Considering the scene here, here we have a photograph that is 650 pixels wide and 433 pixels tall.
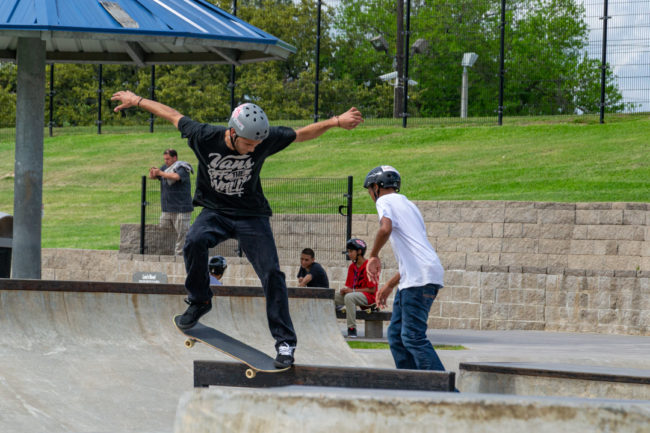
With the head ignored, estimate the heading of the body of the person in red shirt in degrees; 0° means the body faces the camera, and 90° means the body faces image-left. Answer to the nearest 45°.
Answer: approximately 45°

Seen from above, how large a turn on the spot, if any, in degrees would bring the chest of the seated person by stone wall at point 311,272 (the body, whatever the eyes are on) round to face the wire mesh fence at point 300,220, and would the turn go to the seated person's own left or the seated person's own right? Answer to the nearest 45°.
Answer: approximately 135° to the seated person's own right

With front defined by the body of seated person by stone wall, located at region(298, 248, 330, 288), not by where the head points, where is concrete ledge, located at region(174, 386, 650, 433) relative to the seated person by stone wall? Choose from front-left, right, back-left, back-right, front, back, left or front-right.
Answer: front-left

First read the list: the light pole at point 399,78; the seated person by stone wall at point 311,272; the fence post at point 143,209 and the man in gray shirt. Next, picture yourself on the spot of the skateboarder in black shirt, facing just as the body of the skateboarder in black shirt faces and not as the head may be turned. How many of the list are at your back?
4

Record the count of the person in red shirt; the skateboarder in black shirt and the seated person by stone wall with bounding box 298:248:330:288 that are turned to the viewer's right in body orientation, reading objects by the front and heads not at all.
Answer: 0

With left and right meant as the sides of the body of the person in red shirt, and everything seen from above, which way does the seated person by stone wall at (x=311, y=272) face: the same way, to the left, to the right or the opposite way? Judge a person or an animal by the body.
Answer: the same way

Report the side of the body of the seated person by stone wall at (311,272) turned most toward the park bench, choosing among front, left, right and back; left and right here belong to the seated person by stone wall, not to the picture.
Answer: left

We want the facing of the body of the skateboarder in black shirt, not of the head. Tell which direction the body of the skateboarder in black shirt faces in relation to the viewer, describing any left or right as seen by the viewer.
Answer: facing the viewer

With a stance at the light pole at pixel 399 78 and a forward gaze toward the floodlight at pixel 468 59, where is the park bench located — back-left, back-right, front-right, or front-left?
back-right

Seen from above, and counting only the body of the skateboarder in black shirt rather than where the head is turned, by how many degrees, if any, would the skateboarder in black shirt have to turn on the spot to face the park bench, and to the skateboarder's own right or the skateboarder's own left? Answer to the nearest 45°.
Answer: approximately 180°

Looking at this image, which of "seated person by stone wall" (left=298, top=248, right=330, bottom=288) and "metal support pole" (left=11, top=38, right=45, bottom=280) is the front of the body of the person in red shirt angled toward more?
the metal support pole

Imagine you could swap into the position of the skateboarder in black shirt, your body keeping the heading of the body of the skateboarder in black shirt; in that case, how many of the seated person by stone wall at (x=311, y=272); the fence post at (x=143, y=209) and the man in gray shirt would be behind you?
3

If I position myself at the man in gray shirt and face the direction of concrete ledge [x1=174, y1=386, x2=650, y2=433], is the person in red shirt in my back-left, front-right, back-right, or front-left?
front-left

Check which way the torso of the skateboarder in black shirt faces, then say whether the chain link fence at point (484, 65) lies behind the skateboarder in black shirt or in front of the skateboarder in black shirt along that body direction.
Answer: behind
